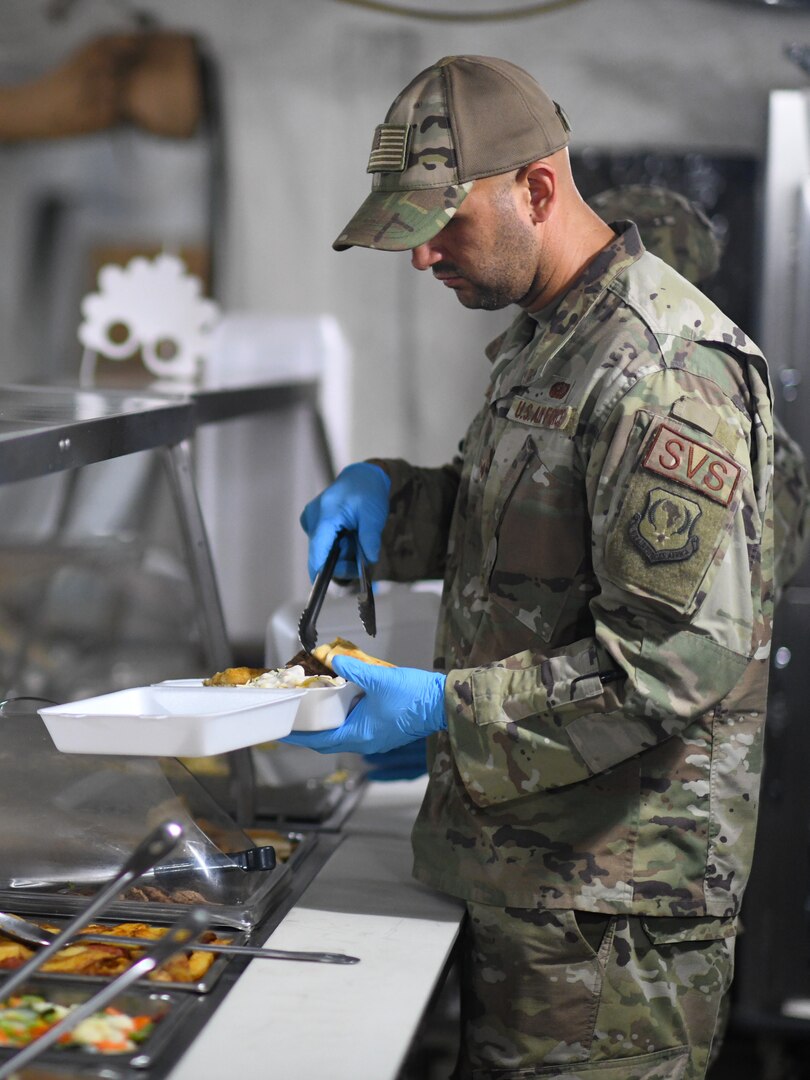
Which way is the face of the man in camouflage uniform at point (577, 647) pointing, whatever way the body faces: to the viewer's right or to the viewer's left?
to the viewer's left

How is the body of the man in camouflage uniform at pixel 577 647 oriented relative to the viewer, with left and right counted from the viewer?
facing to the left of the viewer
